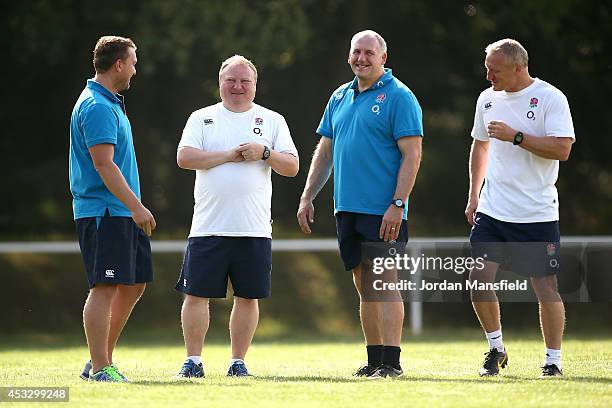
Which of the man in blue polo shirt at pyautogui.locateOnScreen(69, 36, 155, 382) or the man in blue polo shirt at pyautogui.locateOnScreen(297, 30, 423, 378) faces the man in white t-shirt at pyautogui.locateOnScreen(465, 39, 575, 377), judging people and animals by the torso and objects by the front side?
the man in blue polo shirt at pyautogui.locateOnScreen(69, 36, 155, 382)

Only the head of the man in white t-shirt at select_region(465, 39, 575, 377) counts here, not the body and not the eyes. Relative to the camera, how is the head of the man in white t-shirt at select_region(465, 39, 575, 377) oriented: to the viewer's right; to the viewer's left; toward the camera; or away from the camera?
to the viewer's left

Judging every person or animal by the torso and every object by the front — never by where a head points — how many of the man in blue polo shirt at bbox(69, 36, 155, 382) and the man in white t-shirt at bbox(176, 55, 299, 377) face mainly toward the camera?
1

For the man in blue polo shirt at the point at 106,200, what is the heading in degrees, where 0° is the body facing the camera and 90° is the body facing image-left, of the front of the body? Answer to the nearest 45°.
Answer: approximately 270°

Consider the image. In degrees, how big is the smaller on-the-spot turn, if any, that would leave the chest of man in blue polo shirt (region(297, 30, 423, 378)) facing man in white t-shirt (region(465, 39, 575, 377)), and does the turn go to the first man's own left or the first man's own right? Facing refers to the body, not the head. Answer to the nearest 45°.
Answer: approximately 135° to the first man's own left

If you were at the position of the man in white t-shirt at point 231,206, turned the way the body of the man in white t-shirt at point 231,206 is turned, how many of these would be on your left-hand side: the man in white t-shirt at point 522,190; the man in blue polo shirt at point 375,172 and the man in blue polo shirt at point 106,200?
2

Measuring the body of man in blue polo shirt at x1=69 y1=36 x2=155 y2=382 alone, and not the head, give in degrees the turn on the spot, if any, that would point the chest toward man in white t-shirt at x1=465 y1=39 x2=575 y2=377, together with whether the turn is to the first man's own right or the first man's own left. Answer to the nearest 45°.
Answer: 0° — they already face them

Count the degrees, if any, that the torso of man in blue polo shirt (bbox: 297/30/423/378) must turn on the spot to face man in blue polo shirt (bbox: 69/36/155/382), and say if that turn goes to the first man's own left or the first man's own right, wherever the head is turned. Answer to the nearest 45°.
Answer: approximately 45° to the first man's own right

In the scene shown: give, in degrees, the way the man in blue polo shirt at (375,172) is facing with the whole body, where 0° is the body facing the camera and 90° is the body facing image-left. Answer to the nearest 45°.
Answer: approximately 45°

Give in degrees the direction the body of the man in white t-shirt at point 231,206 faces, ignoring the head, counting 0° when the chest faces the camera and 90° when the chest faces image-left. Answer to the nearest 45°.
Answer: approximately 0°

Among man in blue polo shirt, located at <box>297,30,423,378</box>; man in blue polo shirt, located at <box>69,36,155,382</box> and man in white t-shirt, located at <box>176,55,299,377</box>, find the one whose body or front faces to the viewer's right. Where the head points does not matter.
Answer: man in blue polo shirt, located at <box>69,36,155,382</box>

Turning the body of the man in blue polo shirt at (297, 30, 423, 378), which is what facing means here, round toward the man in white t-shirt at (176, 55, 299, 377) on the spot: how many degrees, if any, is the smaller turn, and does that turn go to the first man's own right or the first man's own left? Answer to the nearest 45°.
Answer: approximately 45° to the first man's own right
